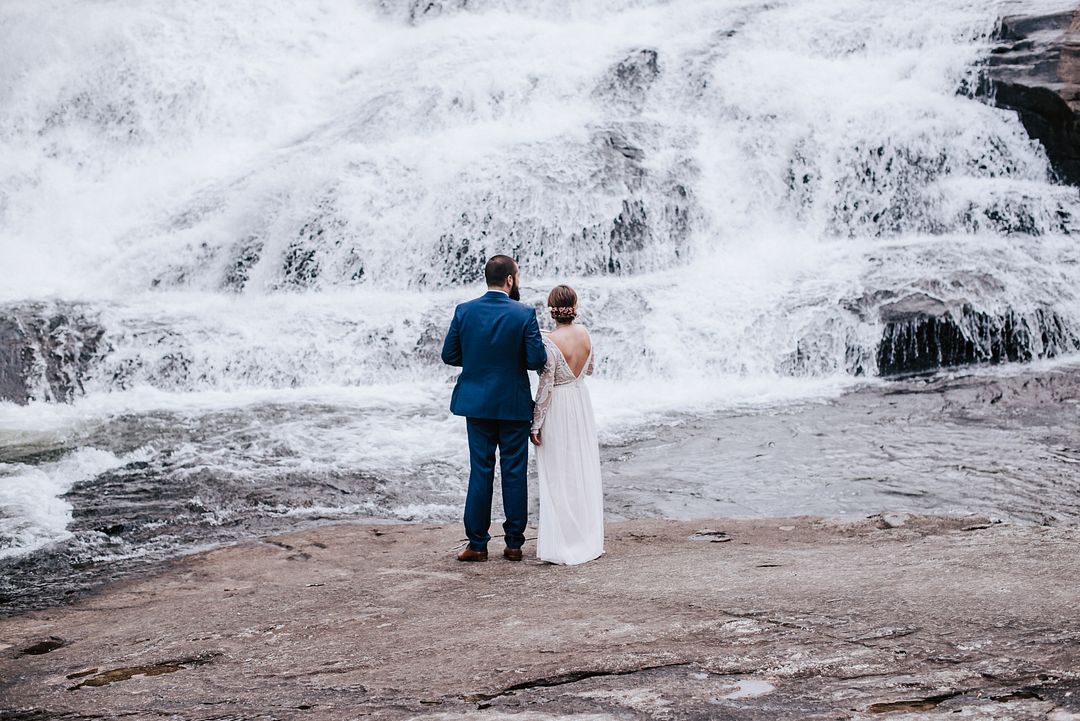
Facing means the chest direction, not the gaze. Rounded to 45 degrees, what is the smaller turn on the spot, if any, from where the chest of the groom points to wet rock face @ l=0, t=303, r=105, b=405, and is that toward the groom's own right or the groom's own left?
approximately 45° to the groom's own left

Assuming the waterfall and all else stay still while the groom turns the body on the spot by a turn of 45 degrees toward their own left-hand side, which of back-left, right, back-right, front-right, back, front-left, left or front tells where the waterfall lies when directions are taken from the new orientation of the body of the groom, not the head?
front-right

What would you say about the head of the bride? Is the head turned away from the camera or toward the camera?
away from the camera

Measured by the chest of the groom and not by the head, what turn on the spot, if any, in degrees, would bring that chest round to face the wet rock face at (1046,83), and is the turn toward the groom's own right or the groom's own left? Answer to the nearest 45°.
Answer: approximately 45° to the groom's own right

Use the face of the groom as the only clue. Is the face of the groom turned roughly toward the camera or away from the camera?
away from the camera

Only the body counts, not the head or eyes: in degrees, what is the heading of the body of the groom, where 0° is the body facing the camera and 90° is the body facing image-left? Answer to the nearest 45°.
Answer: approximately 180°
